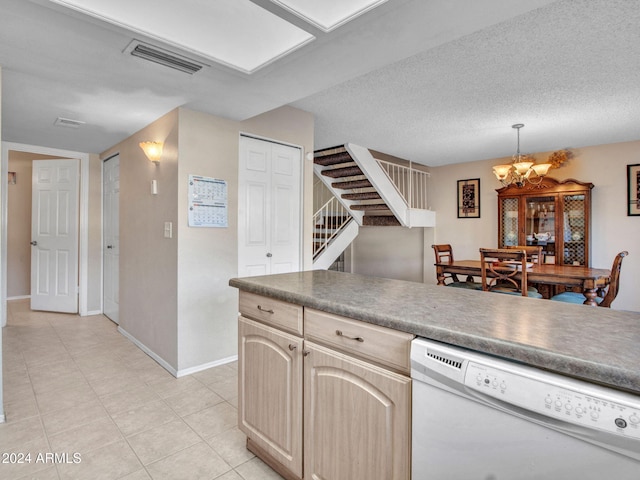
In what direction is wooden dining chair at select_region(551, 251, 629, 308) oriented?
to the viewer's left

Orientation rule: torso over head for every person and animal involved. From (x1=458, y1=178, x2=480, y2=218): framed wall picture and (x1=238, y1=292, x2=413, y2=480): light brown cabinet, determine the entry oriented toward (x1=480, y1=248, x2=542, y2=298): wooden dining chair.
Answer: the framed wall picture

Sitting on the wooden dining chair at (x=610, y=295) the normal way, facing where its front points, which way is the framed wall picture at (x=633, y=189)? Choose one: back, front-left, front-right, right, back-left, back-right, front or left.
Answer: right

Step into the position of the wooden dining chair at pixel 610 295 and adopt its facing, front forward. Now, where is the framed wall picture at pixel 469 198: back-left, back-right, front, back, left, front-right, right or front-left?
front-right

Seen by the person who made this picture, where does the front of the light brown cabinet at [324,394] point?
facing the viewer and to the left of the viewer

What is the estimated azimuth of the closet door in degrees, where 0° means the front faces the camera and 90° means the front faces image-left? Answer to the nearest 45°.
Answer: approximately 315°

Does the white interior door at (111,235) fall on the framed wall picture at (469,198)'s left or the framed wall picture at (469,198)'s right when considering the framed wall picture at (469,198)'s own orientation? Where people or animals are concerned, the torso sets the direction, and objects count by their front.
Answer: on its right

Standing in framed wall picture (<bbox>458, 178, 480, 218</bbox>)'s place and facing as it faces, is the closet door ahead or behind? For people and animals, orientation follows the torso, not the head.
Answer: ahead

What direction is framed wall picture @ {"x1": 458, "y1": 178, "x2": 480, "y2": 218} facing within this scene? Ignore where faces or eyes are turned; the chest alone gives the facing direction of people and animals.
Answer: toward the camera

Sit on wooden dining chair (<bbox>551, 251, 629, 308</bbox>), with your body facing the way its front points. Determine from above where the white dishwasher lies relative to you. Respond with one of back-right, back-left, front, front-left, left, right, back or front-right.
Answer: left

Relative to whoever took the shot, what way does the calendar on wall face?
facing the viewer and to the right of the viewer

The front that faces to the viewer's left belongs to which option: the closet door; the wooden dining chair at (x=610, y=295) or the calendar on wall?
the wooden dining chair
